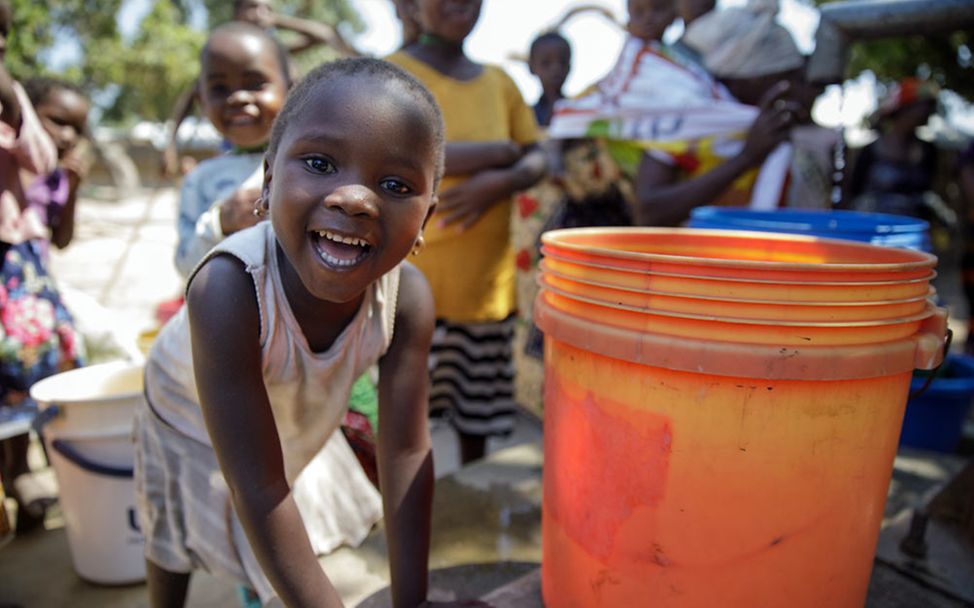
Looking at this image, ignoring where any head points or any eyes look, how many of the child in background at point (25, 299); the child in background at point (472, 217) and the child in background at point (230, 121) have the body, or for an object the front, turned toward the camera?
2

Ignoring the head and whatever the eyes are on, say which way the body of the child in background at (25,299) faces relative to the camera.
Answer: to the viewer's right

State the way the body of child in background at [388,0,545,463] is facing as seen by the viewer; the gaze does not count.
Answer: toward the camera

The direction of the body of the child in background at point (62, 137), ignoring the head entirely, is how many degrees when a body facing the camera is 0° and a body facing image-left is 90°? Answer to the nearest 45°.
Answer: approximately 315°

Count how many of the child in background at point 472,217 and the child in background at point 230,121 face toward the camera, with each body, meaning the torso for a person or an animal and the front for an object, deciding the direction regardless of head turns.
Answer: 2

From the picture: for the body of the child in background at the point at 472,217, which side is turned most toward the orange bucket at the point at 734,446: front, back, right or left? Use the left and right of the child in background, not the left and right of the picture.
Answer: front

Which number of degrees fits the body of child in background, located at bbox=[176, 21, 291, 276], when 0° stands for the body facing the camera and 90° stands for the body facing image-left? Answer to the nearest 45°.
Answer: approximately 0°

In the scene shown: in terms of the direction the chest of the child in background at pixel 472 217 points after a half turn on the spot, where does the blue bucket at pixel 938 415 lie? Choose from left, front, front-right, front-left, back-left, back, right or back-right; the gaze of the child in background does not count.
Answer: right

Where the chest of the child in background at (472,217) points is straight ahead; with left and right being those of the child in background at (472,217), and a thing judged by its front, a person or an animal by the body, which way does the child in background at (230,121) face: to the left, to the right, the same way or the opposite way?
the same way

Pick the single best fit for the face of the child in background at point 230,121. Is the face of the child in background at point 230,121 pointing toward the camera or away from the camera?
toward the camera
